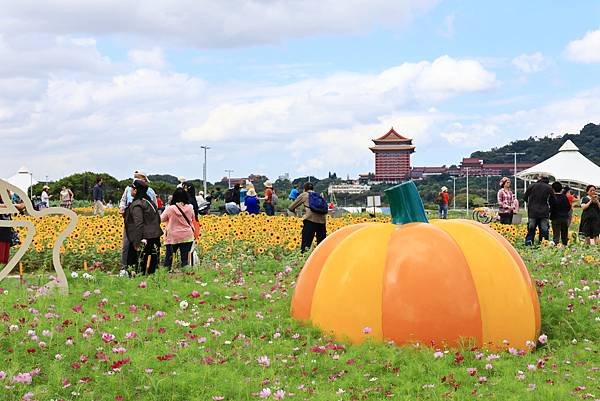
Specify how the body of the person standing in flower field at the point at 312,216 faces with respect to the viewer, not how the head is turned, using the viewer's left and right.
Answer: facing away from the viewer and to the left of the viewer

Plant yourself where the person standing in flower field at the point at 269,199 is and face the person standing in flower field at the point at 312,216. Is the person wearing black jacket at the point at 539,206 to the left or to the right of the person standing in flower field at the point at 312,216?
left

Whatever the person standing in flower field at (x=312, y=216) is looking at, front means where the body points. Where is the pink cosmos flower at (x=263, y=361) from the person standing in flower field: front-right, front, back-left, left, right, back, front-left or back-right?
back-left

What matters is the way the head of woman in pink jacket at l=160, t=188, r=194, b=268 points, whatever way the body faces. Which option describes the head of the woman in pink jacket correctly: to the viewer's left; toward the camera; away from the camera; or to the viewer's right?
away from the camera
